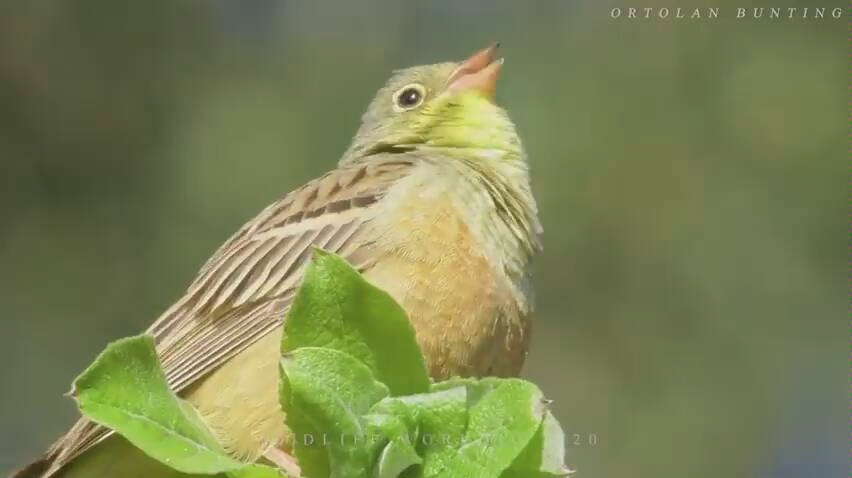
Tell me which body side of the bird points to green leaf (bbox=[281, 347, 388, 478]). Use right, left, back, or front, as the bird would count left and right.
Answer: right

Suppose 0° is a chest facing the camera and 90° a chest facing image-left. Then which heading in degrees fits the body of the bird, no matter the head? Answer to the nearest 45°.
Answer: approximately 270°

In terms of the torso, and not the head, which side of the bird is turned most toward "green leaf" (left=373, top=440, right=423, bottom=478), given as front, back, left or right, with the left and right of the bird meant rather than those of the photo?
right
